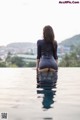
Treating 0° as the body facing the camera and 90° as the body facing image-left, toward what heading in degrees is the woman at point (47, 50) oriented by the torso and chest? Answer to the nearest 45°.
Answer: approximately 180°
